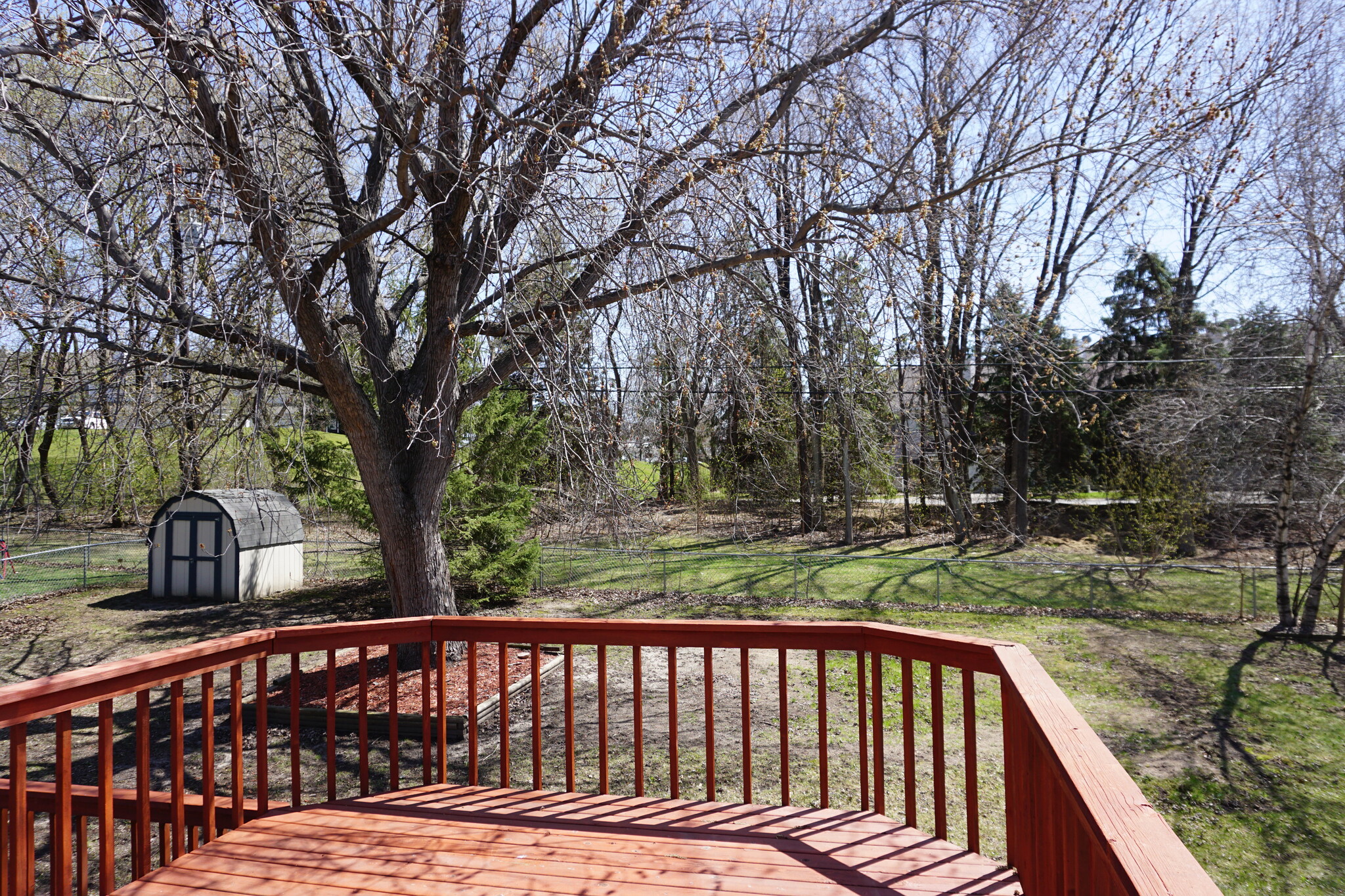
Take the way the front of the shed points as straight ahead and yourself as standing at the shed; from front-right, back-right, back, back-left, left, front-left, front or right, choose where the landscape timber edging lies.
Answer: front-left

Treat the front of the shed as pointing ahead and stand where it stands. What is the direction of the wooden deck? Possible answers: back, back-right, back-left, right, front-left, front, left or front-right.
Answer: front-left

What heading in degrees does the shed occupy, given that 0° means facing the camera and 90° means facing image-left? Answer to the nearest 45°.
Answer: approximately 45°

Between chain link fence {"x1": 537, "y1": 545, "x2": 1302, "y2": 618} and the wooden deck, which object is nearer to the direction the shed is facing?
the wooden deck
